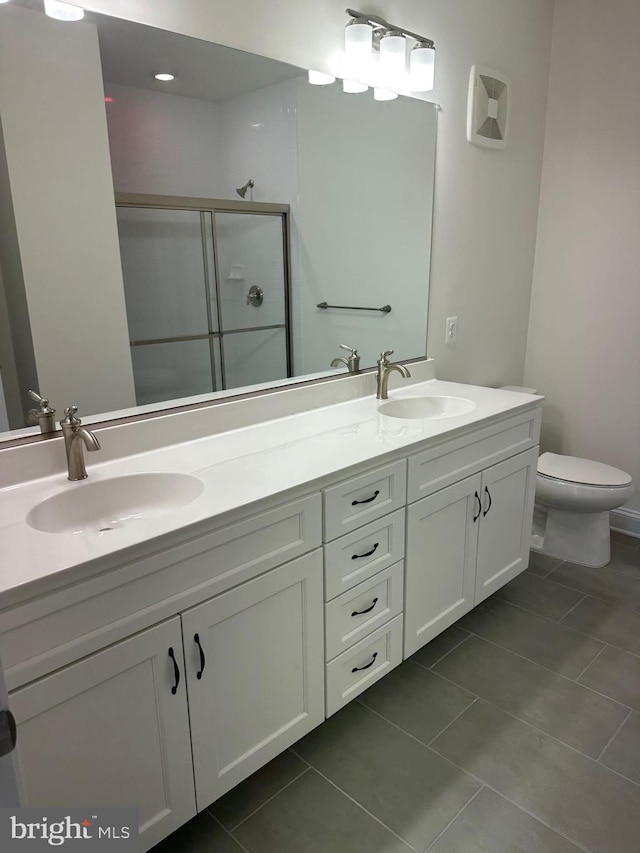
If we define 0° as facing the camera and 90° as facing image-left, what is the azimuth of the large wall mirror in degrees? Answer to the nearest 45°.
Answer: approximately 315°

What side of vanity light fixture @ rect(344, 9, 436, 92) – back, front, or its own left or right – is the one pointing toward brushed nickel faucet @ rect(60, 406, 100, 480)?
right

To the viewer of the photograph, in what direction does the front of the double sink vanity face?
facing the viewer and to the right of the viewer
